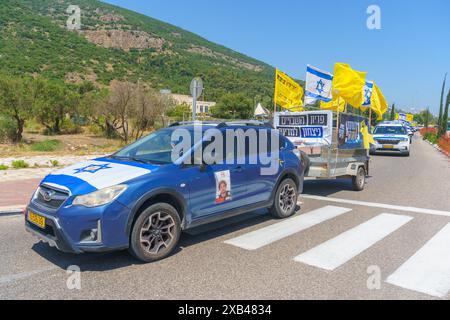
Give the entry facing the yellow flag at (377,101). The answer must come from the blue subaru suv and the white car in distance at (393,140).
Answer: the white car in distance

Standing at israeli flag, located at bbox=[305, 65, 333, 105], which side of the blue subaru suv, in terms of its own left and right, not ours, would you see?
back

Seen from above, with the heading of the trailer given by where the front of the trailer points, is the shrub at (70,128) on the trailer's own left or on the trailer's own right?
on the trailer's own right

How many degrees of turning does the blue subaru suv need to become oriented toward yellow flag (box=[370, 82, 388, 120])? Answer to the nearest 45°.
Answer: approximately 180°

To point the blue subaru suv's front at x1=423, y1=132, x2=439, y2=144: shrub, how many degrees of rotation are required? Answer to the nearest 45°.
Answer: approximately 180°

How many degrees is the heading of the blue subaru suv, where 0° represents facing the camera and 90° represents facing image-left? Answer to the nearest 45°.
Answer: approximately 45°

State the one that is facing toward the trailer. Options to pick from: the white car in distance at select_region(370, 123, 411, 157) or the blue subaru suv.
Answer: the white car in distance

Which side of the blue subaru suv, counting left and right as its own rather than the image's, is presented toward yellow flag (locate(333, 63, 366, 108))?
back

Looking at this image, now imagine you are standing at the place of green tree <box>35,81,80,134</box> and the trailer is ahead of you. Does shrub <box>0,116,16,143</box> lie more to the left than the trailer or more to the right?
right

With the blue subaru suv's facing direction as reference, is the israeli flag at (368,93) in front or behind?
behind

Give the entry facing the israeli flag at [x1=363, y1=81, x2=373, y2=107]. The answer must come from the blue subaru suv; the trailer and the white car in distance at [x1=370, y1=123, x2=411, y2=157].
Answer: the white car in distance

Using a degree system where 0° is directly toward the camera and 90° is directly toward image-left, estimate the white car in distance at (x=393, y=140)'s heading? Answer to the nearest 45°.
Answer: approximately 0°
